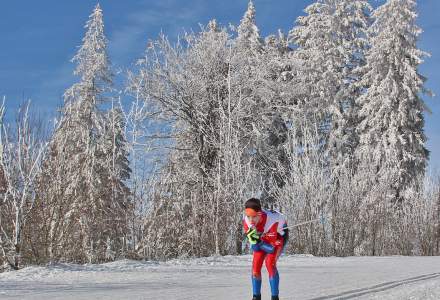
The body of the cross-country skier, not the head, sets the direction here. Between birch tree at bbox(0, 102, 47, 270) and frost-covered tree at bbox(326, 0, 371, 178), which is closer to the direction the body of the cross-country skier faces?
the birch tree

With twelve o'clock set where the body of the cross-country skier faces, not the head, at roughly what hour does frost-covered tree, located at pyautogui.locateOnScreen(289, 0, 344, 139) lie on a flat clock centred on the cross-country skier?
The frost-covered tree is roughly at 5 o'clock from the cross-country skier.

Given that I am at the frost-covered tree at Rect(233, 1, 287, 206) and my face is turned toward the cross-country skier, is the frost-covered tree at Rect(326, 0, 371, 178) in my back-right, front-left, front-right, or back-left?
back-left

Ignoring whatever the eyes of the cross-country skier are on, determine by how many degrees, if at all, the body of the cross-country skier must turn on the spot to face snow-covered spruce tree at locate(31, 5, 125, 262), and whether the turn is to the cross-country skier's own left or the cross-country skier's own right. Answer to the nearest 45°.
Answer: approximately 90° to the cross-country skier's own right

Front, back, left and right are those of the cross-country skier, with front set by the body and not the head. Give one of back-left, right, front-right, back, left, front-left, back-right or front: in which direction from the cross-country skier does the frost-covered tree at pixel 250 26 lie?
back-right

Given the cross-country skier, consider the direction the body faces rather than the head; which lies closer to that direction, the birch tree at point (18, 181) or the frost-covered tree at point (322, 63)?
the birch tree

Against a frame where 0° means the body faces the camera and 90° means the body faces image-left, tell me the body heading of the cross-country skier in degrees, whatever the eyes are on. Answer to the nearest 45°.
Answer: approximately 45°

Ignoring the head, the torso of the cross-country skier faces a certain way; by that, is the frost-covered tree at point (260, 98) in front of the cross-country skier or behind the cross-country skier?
behind

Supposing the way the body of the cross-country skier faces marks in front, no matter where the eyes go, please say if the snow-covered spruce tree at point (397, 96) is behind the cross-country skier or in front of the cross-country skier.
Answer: behind

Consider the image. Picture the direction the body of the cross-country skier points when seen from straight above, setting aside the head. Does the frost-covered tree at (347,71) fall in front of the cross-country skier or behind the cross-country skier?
behind
